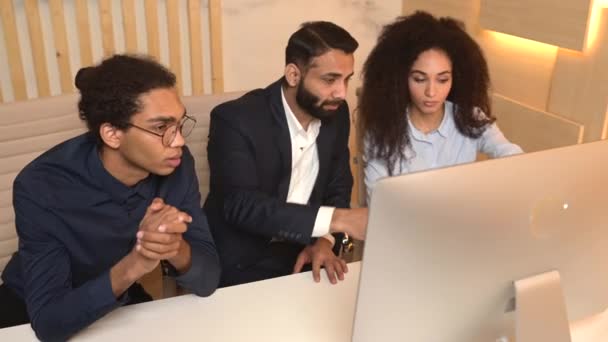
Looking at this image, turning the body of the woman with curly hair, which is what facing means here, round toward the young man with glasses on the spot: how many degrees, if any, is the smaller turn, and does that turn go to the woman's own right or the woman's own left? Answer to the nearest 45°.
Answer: approximately 45° to the woman's own right

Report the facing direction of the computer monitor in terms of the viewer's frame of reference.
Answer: facing away from the viewer and to the left of the viewer

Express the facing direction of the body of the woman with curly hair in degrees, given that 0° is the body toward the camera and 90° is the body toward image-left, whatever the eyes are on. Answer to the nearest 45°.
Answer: approximately 0°

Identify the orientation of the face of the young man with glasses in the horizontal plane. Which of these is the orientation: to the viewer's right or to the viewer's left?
to the viewer's right

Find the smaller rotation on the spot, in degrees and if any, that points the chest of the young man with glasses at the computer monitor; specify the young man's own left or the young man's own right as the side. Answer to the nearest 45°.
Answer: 0° — they already face it

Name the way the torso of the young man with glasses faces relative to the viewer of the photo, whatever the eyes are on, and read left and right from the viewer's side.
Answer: facing the viewer and to the right of the viewer

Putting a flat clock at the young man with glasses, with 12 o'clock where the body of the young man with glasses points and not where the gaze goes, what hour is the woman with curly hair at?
The woman with curly hair is roughly at 10 o'clock from the young man with glasses.

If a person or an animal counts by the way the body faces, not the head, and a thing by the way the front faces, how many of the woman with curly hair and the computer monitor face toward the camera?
1

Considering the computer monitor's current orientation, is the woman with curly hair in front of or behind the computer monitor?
in front
